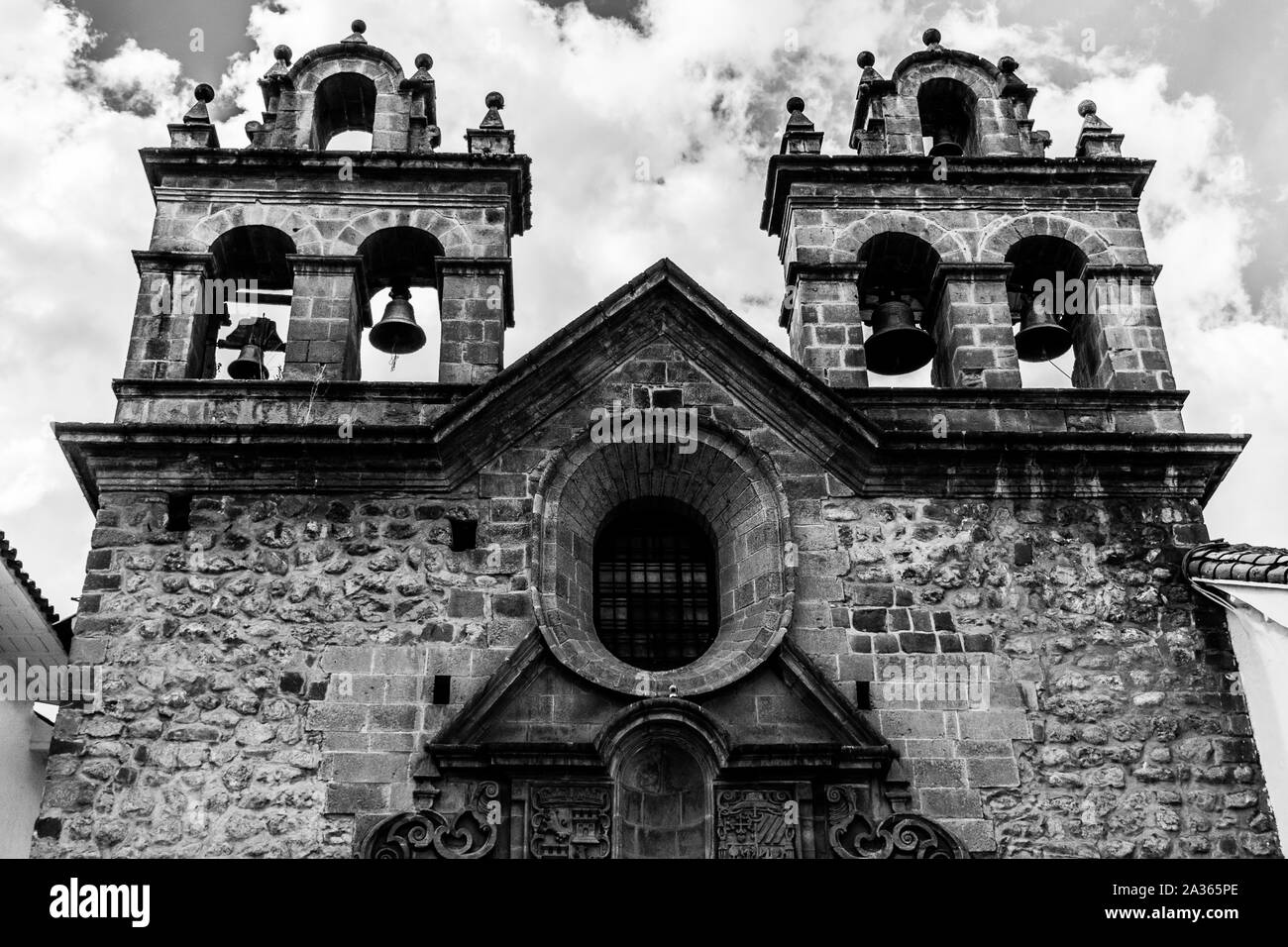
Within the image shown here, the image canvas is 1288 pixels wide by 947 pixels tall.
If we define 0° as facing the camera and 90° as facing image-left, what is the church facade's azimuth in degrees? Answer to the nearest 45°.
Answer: approximately 0°
